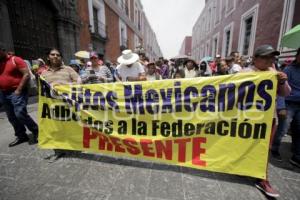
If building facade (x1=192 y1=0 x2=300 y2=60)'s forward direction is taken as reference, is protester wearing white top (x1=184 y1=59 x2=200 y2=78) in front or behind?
in front

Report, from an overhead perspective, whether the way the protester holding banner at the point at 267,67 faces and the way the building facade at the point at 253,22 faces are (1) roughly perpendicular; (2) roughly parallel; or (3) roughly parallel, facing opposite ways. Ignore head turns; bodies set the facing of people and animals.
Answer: roughly perpendicular

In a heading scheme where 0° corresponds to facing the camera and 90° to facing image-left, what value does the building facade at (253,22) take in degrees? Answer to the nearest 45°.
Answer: approximately 45°

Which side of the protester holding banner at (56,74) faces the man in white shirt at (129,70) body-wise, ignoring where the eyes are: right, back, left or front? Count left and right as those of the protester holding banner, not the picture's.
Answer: left

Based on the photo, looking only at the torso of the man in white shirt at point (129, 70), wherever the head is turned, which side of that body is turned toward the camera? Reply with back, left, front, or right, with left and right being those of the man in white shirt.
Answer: front

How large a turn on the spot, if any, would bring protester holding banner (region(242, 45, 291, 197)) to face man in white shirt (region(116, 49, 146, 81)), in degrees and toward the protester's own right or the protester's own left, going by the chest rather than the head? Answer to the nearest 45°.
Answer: approximately 135° to the protester's own right

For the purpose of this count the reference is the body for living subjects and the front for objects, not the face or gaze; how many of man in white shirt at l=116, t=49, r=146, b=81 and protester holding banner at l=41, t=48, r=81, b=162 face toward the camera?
2

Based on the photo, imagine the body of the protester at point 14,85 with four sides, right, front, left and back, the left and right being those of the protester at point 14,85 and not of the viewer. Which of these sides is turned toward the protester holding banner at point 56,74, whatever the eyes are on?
left

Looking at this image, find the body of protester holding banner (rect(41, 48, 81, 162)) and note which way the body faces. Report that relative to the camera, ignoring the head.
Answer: toward the camera

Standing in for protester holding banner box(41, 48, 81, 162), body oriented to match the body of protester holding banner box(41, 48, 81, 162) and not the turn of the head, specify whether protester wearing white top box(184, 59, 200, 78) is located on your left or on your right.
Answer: on your left

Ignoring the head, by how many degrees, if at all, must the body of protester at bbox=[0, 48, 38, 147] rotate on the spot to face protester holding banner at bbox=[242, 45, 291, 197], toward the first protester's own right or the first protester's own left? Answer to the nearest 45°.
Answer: approximately 90° to the first protester's own left

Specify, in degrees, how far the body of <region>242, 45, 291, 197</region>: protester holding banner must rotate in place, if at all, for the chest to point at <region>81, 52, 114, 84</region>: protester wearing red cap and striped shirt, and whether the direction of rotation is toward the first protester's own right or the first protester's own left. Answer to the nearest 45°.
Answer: approximately 135° to the first protester's own right
